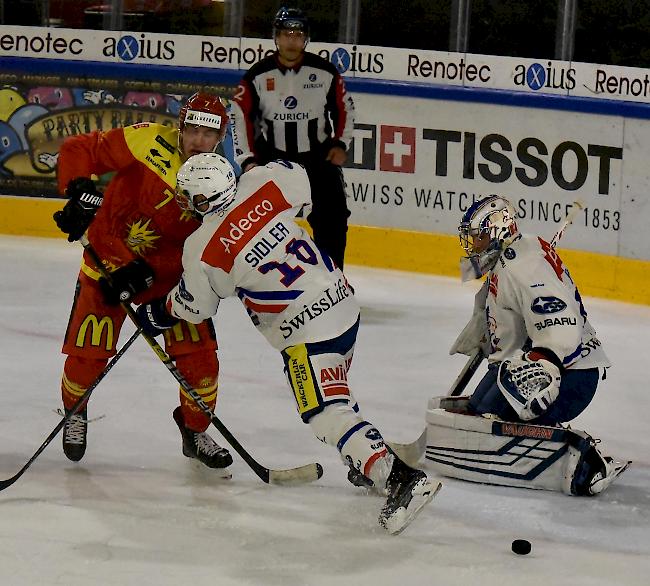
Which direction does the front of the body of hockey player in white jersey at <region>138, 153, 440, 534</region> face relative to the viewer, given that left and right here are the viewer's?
facing away from the viewer and to the left of the viewer

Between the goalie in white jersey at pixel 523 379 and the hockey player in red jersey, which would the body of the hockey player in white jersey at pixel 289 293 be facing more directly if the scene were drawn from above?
the hockey player in red jersey

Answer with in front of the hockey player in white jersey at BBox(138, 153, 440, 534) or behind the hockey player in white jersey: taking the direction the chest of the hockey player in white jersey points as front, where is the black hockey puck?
behind

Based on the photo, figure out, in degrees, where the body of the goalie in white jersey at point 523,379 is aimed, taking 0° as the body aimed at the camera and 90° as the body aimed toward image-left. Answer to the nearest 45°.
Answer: approximately 90°

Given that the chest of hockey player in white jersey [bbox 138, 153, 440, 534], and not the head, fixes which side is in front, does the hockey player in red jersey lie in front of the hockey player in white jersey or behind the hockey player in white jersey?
in front

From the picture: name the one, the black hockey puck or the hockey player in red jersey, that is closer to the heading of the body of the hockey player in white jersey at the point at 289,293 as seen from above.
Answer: the hockey player in red jersey

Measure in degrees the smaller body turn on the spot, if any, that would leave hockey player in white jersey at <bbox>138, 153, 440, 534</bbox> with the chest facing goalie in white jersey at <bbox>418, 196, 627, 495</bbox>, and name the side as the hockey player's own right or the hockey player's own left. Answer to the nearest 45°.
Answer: approximately 90° to the hockey player's own right

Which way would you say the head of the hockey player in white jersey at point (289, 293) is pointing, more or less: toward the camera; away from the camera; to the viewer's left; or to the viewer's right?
to the viewer's left

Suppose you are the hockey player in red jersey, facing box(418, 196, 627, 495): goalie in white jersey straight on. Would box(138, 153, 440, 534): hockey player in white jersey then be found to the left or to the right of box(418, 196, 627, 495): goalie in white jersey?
right
